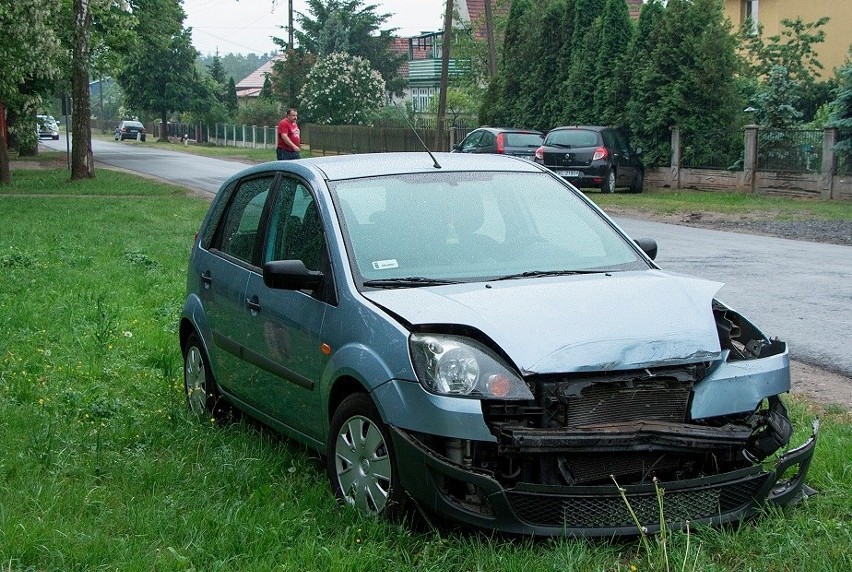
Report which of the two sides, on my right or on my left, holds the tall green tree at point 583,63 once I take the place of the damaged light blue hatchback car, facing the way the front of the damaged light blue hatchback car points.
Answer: on my left

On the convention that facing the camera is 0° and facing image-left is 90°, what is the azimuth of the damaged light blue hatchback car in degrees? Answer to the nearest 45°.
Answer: approximately 315°

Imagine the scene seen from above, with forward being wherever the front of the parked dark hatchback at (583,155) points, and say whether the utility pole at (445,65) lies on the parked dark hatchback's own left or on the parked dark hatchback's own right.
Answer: on the parked dark hatchback's own left

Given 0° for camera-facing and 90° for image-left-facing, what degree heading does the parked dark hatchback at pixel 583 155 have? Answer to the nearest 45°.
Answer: approximately 225°

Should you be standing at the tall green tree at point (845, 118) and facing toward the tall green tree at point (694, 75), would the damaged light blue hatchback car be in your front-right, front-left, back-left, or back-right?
back-left

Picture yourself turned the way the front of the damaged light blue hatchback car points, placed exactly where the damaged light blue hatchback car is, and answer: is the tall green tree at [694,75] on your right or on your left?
on your left

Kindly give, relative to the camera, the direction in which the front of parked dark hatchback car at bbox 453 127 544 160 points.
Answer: facing away from the viewer and to the left of the viewer

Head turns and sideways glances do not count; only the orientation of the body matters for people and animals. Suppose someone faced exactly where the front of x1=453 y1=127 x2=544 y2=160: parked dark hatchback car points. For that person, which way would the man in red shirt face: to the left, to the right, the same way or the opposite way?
the opposite way

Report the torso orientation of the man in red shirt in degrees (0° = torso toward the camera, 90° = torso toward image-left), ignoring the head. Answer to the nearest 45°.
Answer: approximately 315°

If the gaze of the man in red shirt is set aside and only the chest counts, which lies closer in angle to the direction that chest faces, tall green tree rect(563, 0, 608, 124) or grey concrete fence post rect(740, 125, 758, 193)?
the grey concrete fence post

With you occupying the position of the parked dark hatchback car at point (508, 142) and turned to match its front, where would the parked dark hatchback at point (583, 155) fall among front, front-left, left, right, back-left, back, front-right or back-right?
back

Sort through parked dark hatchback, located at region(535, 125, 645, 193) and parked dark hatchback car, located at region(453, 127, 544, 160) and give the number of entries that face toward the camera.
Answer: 0
